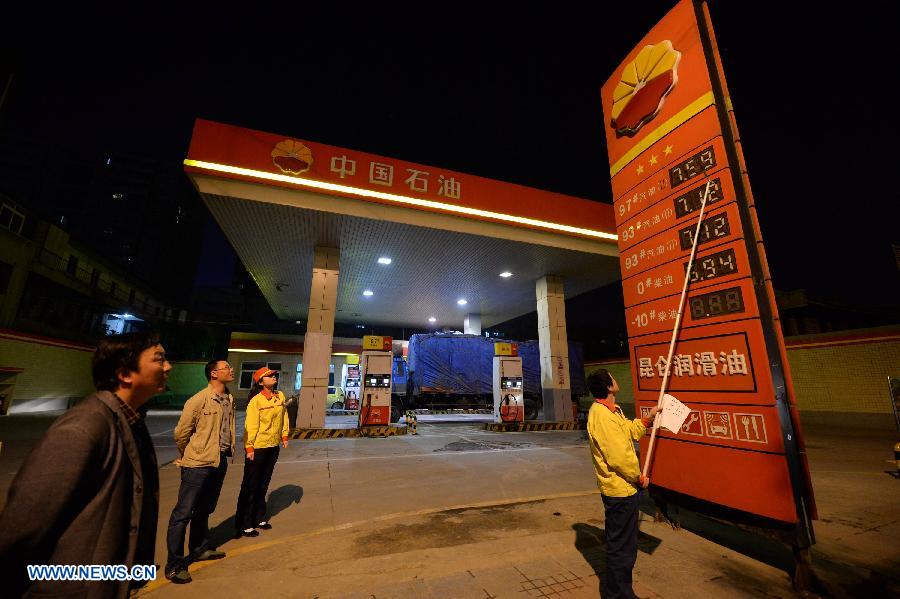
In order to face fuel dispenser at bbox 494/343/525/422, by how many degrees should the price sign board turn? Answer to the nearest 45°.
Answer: approximately 90° to its right

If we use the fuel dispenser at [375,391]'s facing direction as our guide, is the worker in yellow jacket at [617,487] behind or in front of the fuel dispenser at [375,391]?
in front

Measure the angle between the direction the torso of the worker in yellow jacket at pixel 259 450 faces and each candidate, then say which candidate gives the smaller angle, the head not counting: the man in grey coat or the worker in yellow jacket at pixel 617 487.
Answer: the worker in yellow jacket

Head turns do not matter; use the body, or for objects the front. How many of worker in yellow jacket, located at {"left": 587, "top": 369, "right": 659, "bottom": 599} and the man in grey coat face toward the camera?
0

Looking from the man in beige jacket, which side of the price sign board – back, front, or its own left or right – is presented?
front

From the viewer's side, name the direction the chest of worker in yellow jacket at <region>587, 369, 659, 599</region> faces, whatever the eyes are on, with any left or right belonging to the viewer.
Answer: facing to the right of the viewer

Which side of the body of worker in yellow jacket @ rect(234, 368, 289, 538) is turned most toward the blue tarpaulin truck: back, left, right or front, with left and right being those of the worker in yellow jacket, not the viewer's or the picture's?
left

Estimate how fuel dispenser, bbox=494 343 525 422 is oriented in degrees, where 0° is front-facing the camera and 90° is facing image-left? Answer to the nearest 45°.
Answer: approximately 0°

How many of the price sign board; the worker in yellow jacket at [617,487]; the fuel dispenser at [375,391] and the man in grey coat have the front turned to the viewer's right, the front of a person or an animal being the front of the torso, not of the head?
2

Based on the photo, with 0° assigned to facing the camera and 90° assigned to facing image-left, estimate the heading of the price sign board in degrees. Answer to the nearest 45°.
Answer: approximately 45°

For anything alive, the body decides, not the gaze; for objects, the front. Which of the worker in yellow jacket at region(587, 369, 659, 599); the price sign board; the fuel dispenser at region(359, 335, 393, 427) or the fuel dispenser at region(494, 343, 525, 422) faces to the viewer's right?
the worker in yellow jacket

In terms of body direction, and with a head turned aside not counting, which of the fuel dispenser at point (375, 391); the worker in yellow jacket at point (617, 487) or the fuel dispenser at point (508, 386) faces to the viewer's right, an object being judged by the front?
the worker in yellow jacket

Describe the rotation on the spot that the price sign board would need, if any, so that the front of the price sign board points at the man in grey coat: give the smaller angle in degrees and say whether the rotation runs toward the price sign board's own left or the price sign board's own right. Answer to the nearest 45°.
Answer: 0° — it already faces them

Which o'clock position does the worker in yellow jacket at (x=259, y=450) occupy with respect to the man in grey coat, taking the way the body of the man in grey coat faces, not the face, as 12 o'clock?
The worker in yellow jacket is roughly at 10 o'clock from the man in grey coat.

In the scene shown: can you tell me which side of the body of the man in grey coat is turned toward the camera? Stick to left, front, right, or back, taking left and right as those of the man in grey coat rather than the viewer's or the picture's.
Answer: right

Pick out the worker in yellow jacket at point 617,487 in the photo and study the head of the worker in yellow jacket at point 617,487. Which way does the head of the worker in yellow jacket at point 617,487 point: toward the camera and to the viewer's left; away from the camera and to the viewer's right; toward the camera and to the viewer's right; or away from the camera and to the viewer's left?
away from the camera and to the viewer's right

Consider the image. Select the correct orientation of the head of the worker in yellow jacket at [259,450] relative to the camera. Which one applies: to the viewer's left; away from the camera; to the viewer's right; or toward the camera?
to the viewer's right
